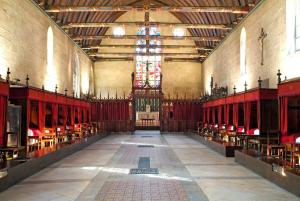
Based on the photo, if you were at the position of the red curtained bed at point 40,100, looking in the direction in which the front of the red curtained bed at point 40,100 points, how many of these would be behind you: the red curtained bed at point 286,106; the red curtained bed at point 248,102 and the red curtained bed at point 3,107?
0

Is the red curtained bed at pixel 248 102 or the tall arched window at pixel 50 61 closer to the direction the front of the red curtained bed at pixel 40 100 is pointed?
the red curtained bed

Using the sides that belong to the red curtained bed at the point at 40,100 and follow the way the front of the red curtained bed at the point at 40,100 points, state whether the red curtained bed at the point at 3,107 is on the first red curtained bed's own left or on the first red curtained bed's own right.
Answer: on the first red curtained bed's own right

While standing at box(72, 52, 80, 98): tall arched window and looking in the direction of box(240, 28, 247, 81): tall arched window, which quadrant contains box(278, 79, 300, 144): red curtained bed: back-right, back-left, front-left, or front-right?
front-right

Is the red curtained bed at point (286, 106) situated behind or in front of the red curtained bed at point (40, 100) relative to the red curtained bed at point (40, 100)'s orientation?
in front

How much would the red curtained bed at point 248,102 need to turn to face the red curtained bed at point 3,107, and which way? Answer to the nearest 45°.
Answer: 0° — it already faces it

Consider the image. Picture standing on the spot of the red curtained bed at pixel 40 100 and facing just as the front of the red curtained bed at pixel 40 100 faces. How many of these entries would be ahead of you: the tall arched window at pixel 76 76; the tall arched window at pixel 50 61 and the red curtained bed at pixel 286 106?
1

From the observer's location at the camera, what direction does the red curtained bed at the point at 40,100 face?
facing the viewer and to the right of the viewer
